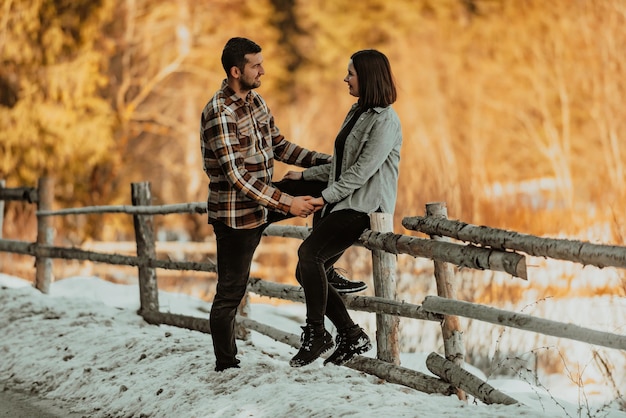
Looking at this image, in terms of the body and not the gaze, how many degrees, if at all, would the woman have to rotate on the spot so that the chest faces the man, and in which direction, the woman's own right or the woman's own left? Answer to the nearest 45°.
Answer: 0° — they already face them

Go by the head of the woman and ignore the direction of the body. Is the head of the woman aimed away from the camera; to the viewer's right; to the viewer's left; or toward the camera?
to the viewer's left

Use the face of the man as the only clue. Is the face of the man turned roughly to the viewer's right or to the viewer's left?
to the viewer's right

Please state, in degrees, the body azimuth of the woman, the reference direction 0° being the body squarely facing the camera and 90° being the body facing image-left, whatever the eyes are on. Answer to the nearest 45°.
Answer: approximately 90°
